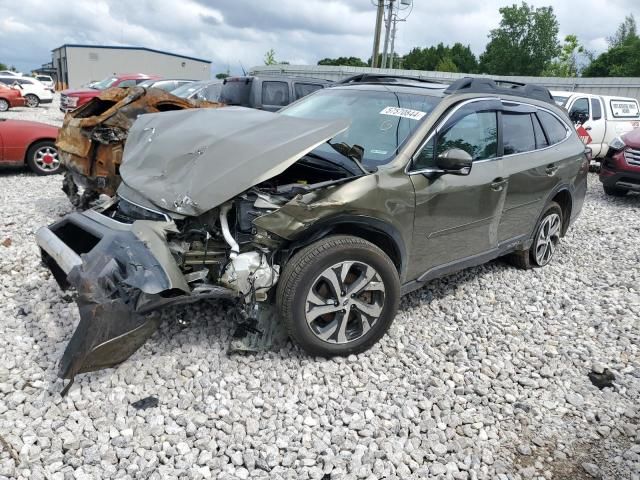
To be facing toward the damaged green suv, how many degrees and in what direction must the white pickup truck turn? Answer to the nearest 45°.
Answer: approximately 45° to its left

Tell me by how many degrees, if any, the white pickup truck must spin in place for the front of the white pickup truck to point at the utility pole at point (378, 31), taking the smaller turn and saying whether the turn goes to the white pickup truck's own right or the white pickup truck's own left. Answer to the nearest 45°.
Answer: approximately 90° to the white pickup truck's own right

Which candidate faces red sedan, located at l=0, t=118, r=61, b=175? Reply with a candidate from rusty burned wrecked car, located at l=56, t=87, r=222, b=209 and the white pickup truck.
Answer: the white pickup truck

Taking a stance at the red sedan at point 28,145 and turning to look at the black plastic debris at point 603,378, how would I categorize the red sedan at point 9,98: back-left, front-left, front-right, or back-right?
back-left

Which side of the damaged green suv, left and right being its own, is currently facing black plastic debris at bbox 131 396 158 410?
front
